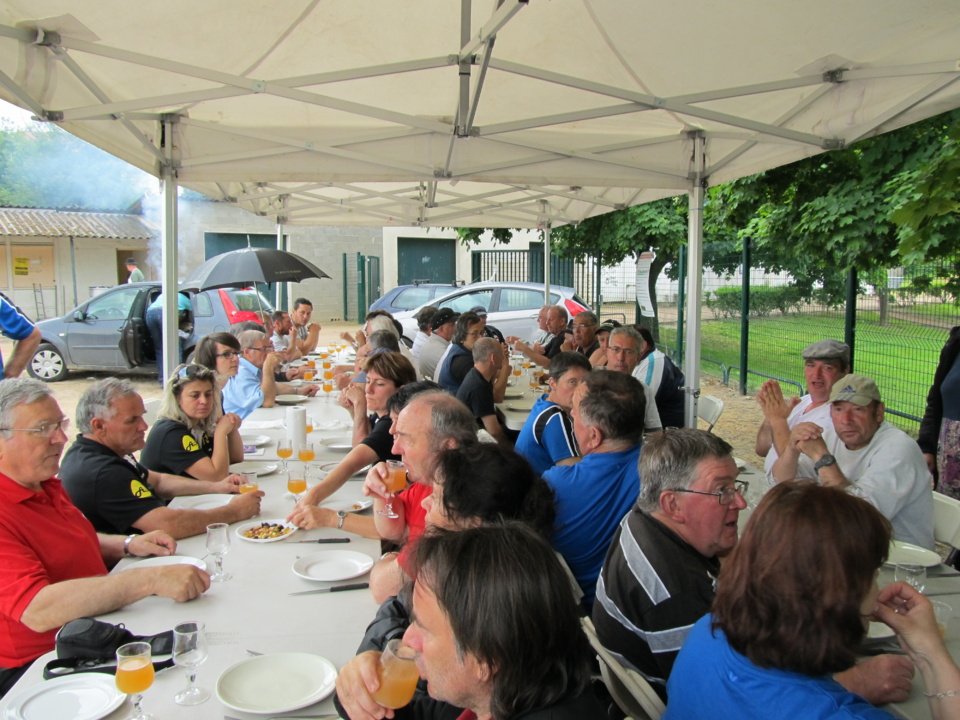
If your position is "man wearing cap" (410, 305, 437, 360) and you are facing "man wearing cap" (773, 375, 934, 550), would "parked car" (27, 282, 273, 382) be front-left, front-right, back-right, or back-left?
back-right

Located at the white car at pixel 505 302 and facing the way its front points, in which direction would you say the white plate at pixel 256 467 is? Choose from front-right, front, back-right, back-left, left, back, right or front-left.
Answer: left

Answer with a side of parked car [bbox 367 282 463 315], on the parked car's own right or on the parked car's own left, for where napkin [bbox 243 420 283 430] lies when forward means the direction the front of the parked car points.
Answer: on the parked car's own left

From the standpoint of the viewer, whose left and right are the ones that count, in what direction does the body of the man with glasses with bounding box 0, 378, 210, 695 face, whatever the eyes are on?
facing to the right of the viewer

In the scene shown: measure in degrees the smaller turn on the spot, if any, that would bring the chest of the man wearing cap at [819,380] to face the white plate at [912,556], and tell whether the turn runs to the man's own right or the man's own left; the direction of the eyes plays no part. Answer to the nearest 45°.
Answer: approximately 45° to the man's own left

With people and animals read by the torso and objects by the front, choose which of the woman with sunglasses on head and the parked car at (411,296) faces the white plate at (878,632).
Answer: the woman with sunglasses on head

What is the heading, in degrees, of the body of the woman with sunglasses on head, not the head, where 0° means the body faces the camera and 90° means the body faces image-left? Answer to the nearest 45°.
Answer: approximately 315°

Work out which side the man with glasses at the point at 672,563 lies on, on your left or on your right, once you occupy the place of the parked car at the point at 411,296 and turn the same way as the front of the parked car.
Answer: on your left

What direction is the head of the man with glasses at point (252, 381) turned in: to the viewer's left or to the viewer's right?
to the viewer's right

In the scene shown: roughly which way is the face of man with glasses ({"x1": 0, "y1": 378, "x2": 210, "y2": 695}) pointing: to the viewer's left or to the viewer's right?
to the viewer's right

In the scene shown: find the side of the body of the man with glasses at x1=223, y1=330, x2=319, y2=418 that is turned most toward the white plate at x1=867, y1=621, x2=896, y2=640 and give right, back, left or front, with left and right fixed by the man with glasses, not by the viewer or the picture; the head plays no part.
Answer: right

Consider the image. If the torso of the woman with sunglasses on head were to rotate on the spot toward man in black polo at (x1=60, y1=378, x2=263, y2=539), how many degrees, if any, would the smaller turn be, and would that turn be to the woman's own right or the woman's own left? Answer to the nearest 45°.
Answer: approximately 45° to the woman's own right

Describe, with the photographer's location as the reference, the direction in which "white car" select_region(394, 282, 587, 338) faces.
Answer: facing to the left of the viewer

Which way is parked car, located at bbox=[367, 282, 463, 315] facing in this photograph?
to the viewer's left

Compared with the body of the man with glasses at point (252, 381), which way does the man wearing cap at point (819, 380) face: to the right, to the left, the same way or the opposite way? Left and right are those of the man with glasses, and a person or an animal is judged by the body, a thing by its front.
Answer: the opposite way
